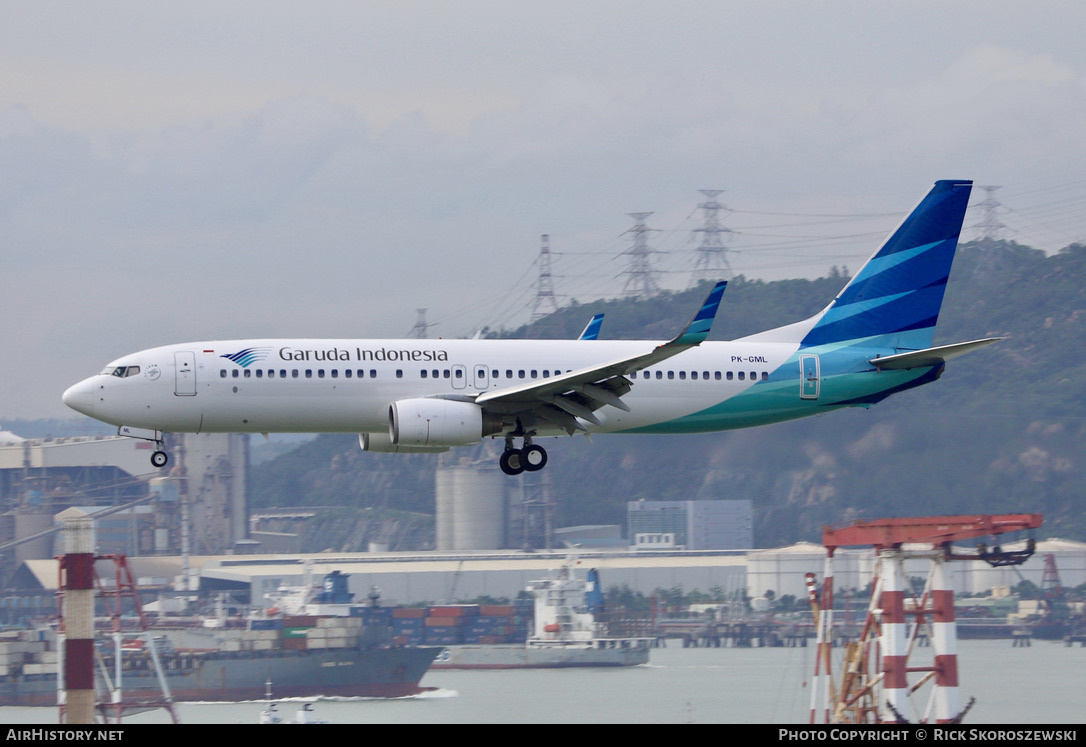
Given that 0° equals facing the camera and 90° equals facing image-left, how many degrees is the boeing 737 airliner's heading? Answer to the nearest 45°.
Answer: approximately 90°
